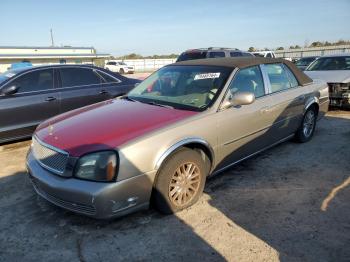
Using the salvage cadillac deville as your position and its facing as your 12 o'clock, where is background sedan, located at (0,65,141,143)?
The background sedan is roughly at 3 o'clock from the salvage cadillac deville.

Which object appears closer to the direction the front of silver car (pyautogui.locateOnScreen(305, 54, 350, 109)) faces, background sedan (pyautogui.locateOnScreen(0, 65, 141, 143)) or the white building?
the background sedan

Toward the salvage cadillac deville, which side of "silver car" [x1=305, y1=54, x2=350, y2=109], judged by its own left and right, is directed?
front

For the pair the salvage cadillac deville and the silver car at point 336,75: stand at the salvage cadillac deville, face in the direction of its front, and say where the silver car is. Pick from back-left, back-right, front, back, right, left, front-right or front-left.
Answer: back

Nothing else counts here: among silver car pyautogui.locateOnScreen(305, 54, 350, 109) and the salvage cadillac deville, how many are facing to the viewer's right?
0

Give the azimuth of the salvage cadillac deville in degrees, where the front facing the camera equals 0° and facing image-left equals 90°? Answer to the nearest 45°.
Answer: approximately 45°

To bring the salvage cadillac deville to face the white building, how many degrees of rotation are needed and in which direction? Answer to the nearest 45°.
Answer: approximately 90° to its right

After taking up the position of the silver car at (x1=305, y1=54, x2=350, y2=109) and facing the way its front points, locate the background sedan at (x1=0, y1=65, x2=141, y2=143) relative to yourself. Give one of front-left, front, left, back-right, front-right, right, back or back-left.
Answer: front-right

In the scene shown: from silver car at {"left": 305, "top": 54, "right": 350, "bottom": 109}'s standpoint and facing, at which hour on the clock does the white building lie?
The white building is roughly at 4 o'clock from the silver car.

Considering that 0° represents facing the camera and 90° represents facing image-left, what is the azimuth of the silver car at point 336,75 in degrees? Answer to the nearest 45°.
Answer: approximately 0°
